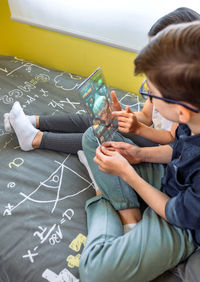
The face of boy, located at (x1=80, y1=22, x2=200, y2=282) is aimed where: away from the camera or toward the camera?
away from the camera

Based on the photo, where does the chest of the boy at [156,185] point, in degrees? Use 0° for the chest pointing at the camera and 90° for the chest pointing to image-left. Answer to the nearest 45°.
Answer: approximately 90°
